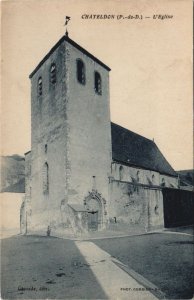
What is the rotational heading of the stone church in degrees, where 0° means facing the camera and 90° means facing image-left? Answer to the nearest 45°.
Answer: approximately 315°
